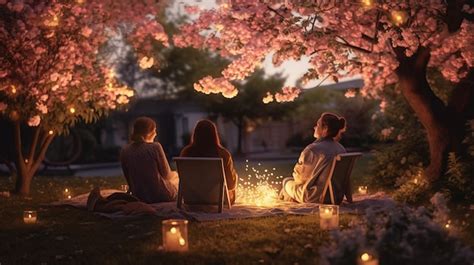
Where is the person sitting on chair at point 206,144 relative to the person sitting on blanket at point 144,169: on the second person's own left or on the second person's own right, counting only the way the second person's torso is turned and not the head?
on the second person's own right

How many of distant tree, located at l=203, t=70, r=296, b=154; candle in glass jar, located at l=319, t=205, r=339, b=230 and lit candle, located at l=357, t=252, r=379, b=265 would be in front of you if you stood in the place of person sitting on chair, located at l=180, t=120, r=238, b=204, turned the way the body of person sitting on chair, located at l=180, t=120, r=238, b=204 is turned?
1

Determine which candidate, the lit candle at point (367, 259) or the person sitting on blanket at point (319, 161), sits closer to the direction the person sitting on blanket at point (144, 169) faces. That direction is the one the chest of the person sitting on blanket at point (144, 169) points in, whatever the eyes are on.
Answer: the person sitting on blanket

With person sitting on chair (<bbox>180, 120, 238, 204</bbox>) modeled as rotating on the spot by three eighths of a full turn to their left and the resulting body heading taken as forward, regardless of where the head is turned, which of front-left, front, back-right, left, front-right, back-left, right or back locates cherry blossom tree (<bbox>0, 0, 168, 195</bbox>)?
right

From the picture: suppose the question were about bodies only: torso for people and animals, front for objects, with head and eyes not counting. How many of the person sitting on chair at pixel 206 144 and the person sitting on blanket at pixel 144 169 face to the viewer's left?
0

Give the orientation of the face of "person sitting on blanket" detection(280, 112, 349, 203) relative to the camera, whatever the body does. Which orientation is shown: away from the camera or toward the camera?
away from the camera

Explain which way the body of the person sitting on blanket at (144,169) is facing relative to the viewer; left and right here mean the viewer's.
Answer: facing away from the viewer and to the right of the viewer

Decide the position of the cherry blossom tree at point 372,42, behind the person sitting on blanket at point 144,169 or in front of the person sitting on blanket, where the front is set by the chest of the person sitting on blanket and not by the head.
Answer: in front

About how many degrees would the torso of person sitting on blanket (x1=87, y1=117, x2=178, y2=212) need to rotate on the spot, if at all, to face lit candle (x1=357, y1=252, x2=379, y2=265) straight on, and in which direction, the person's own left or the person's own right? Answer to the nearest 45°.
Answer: approximately 135° to the person's own right

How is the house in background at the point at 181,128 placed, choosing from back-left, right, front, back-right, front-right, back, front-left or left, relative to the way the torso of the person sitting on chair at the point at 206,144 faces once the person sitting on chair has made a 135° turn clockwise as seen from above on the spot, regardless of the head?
back-left

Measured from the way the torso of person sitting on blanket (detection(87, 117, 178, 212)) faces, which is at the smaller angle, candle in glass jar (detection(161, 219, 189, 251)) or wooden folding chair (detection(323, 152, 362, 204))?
the wooden folding chair

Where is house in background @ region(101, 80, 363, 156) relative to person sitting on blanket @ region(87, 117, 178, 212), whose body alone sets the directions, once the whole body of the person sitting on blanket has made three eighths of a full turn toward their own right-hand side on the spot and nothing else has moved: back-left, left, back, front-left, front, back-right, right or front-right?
back

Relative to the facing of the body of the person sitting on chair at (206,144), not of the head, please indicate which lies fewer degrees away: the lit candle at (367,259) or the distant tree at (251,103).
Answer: the distant tree

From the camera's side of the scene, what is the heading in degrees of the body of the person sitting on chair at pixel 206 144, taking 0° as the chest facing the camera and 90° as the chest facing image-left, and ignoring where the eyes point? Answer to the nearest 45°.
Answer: approximately 180°
